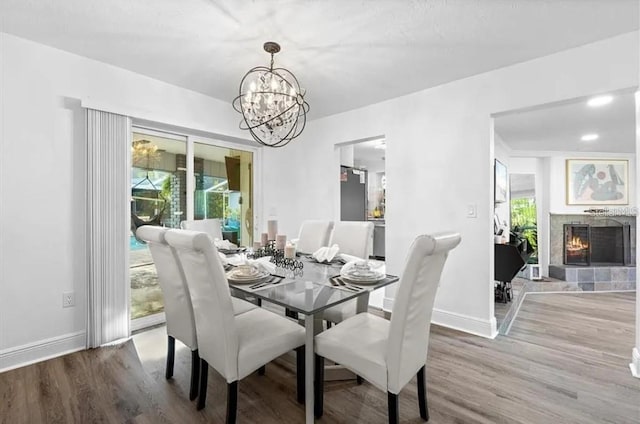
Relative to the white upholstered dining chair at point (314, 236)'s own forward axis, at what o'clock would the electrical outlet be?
The electrical outlet is roughly at 1 o'clock from the white upholstered dining chair.

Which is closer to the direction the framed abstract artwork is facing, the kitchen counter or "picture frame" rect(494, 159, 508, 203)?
the picture frame

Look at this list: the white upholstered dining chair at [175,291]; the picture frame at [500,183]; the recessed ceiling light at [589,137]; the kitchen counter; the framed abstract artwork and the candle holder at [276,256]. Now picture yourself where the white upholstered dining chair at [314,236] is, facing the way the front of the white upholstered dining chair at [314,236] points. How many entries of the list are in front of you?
2

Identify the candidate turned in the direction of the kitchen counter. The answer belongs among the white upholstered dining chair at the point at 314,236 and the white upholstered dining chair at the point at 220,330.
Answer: the white upholstered dining chair at the point at 220,330

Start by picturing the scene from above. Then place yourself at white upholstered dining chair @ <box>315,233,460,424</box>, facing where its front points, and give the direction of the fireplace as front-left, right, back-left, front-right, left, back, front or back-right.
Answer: right

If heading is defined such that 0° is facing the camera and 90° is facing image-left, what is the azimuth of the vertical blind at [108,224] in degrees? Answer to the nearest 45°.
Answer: approximately 315°

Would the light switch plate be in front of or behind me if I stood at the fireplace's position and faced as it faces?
in front

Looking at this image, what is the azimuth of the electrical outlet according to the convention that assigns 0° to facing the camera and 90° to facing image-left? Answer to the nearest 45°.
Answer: approximately 315°

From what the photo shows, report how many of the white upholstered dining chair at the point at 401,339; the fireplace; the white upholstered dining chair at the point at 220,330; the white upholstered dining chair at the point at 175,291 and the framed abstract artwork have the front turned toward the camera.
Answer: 2

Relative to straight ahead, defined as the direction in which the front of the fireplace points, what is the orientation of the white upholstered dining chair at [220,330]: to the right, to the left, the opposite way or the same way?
the opposite way

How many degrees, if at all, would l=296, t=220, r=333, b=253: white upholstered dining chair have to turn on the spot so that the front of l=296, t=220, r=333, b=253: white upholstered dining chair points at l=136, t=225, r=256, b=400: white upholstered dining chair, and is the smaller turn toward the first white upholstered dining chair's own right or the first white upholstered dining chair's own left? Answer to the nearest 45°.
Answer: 0° — it already faces it

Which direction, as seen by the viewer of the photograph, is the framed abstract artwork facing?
facing the viewer

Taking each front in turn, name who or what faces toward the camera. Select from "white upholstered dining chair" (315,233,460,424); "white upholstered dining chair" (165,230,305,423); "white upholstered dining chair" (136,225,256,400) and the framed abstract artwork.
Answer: the framed abstract artwork

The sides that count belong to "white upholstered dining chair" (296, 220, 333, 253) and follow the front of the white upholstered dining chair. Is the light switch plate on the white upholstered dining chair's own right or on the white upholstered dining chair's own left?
on the white upholstered dining chair's own left

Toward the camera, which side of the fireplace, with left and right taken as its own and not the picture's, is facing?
front
